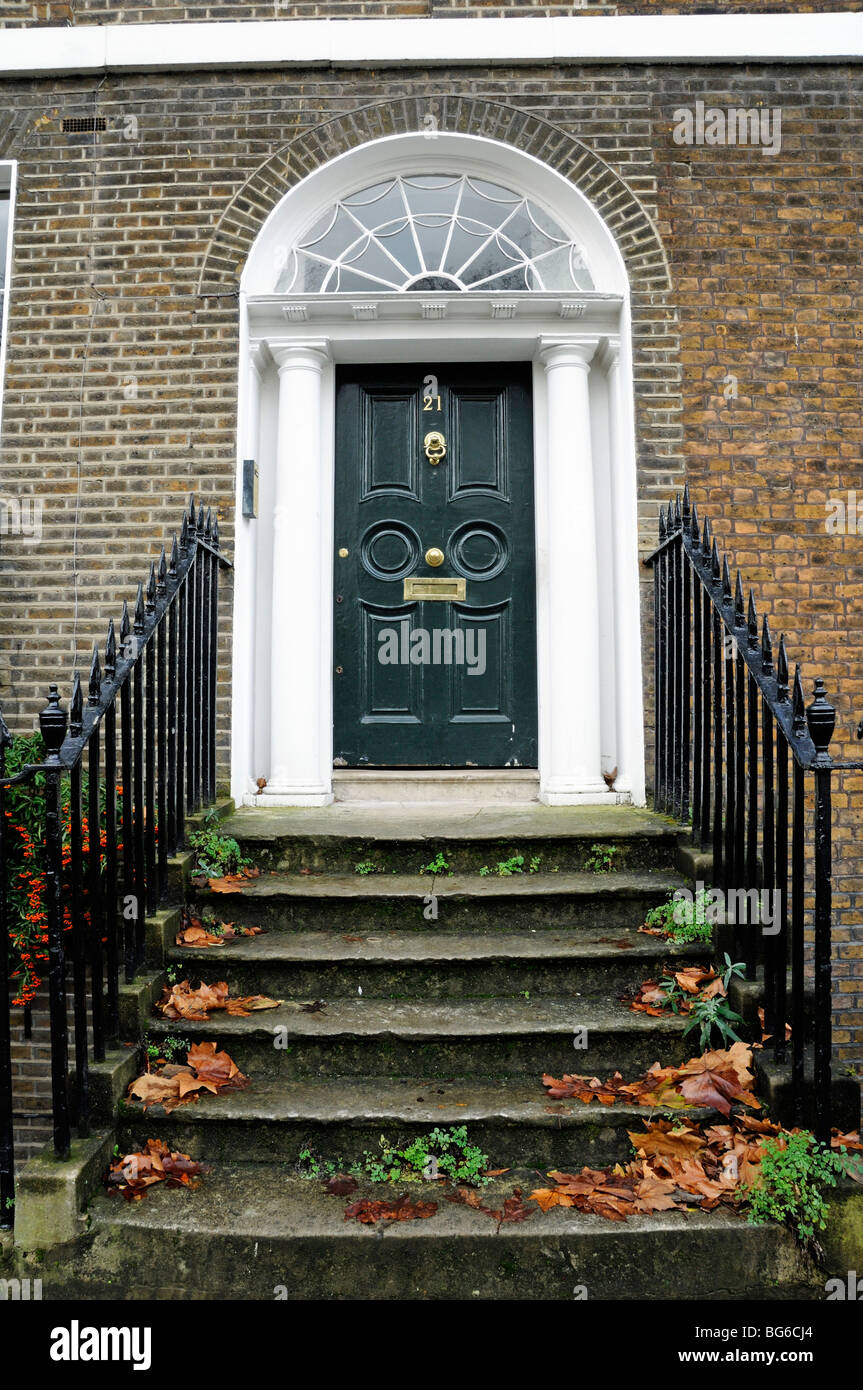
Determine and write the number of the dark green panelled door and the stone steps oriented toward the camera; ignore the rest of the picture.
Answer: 2

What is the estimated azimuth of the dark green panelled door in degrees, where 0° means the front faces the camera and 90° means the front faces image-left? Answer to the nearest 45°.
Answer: approximately 0°

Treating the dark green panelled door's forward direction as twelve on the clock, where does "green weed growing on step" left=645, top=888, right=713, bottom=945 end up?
The green weed growing on step is roughly at 11 o'clock from the dark green panelled door.

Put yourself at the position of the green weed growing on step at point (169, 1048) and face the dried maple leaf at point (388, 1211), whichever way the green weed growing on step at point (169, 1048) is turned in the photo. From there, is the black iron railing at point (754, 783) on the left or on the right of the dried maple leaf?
left

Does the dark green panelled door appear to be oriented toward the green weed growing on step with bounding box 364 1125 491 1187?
yes
